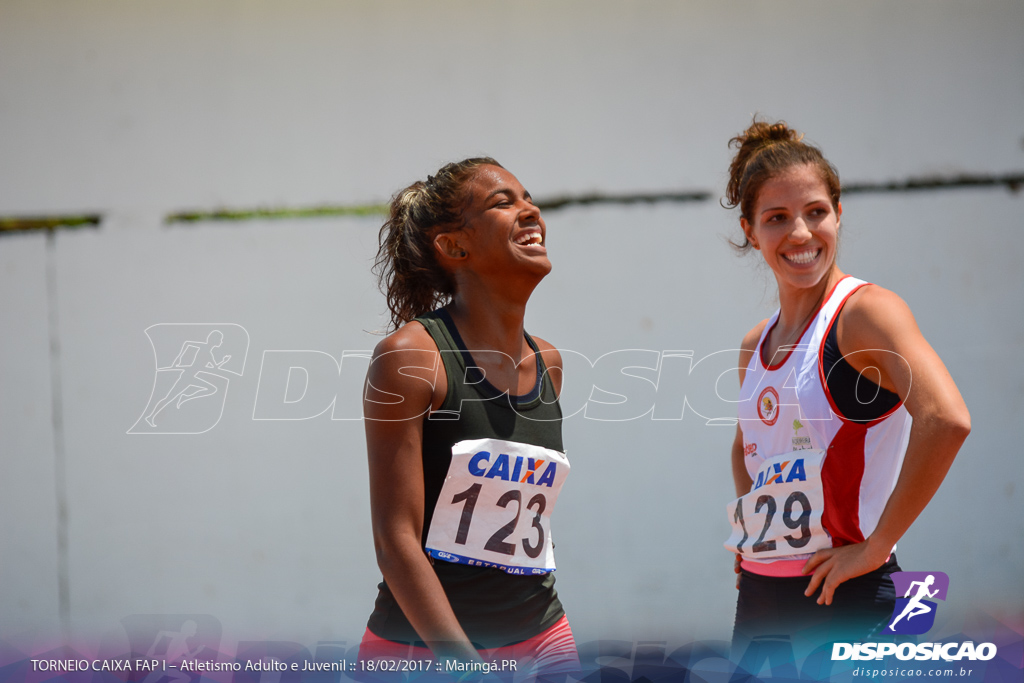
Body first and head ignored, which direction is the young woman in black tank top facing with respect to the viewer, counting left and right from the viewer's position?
facing the viewer and to the right of the viewer

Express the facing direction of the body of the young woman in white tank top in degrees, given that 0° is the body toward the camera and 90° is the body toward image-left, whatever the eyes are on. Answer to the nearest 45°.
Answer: approximately 45°

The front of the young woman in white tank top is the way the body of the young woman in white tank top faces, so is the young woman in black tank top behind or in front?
in front

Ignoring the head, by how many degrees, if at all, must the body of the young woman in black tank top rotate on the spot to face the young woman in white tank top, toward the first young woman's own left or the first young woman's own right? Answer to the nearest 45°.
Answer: approximately 45° to the first young woman's own left

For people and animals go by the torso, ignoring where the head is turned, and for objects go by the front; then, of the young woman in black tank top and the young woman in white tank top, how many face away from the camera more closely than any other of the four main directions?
0
